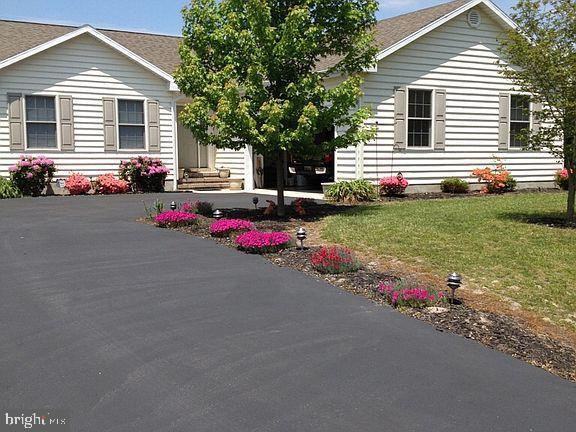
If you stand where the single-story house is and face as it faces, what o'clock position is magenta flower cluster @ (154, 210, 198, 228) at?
The magenta flower cluster is roughly at 1 o'clock from the single-story house.

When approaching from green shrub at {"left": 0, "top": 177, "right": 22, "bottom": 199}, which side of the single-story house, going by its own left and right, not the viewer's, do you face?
right

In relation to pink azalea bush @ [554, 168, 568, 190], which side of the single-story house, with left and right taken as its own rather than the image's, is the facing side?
left

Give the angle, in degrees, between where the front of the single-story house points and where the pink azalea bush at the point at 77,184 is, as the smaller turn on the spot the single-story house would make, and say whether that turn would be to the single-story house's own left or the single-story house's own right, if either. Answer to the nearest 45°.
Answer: approximately 90° to the single-story house's own right

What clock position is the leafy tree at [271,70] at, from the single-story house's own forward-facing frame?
The leafy tree is roughly at 1 o'clock from the single-story house.

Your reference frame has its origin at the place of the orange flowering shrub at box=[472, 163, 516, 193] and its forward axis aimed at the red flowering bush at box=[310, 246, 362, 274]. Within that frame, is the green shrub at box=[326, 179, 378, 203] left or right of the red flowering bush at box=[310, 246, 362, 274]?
right

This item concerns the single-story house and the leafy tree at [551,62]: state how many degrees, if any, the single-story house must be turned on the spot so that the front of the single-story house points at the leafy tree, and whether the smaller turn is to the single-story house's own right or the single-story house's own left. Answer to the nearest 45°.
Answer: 0° — it already faces it

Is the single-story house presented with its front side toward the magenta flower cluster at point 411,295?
yes

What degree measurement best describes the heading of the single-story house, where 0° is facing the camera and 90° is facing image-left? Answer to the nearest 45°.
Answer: approximately 0°
